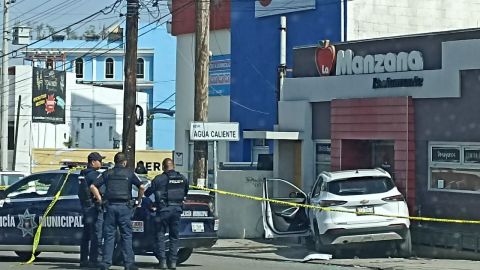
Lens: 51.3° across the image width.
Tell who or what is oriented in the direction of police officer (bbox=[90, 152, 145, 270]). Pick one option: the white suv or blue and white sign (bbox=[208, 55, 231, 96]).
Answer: the blue and white sign

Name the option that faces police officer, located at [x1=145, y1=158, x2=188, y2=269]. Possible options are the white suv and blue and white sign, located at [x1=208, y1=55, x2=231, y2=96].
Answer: the blue and white sign

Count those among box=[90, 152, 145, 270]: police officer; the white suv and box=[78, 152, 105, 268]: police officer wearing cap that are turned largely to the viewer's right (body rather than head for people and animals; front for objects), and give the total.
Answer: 1

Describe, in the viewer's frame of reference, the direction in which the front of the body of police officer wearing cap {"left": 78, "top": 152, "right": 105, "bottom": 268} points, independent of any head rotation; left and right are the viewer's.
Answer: facing to the right of the viewer

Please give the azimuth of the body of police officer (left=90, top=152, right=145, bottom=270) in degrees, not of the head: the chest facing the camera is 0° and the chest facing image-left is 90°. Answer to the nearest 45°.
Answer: approximately 180°

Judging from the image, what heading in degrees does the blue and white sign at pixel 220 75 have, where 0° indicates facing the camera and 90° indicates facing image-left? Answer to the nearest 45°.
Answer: approximately 0°

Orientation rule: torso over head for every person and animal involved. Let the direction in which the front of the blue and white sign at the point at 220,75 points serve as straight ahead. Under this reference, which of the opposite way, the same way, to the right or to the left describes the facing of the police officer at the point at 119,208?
the opposite way

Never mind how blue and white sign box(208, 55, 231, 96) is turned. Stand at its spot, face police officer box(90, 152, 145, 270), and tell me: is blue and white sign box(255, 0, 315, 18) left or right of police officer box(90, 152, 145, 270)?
left

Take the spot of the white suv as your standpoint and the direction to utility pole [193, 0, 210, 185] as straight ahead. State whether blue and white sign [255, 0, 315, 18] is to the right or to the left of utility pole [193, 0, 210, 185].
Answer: right
